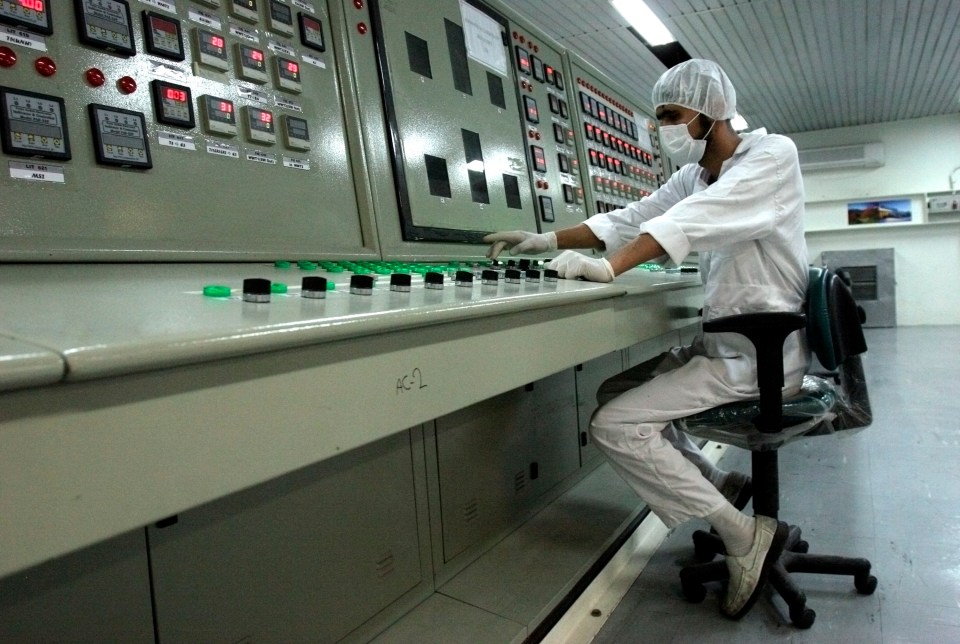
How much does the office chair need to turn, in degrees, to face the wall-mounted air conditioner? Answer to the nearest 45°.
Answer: approximately 90° to its right

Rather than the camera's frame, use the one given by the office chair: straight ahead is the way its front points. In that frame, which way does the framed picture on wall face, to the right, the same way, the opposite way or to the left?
to the left

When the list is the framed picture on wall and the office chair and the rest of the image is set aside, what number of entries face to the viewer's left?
1

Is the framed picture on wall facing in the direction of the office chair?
yes

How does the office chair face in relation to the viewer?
to the viewer's left

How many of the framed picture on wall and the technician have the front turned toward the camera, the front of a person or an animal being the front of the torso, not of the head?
1

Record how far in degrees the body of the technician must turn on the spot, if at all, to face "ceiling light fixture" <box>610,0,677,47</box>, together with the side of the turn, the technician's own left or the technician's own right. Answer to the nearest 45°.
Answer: approximately 90° to the technician's own right

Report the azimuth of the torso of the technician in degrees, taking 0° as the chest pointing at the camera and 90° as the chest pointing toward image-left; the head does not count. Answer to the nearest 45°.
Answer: approximately 90°

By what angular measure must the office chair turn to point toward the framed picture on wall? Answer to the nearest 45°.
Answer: approximately 90° to its right

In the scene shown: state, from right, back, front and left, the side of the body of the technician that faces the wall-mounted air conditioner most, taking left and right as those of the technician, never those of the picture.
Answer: right

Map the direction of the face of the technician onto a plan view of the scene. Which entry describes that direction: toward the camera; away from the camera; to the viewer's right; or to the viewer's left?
to the viewer's left

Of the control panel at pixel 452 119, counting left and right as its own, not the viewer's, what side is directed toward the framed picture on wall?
left

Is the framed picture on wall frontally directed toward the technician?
yes
